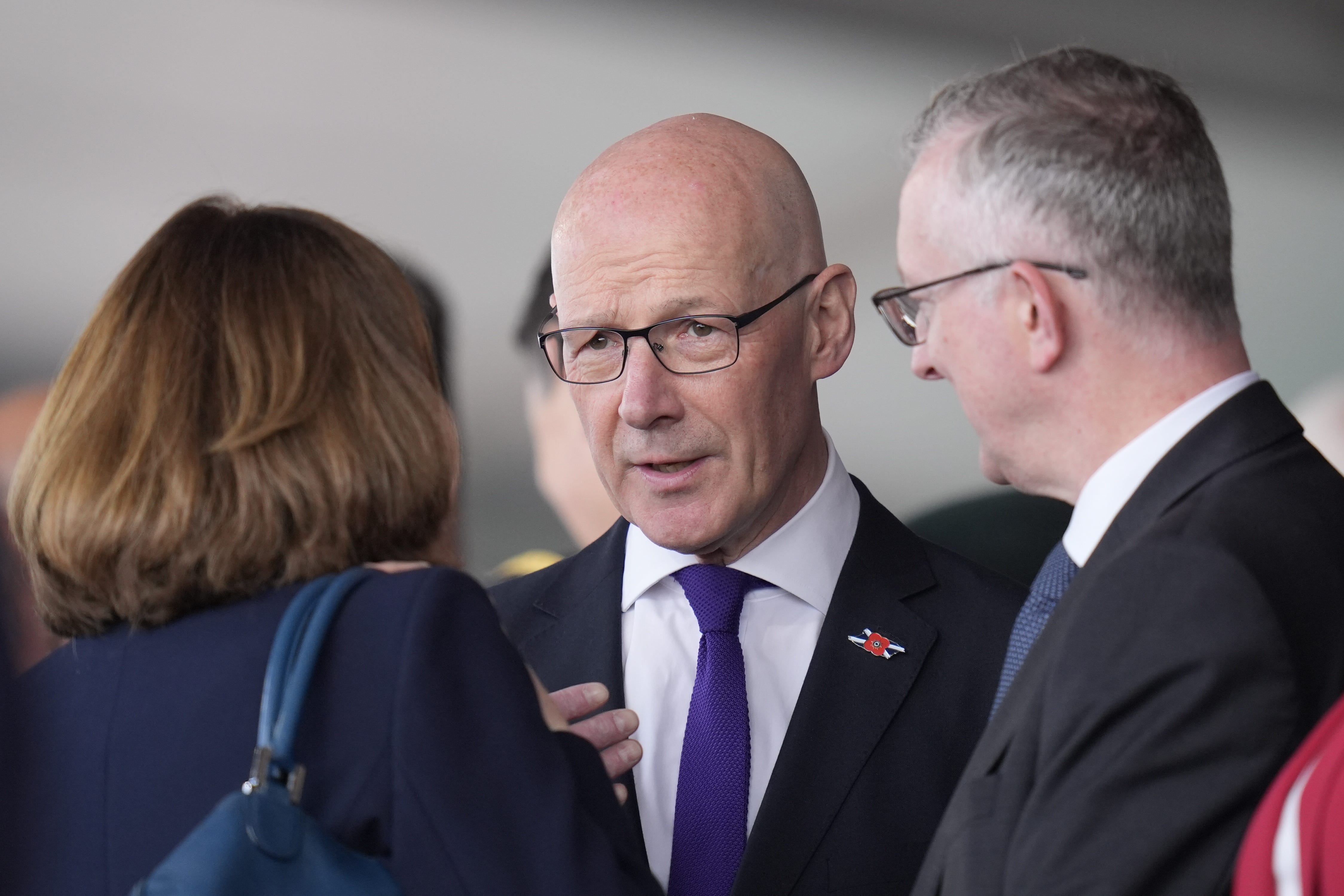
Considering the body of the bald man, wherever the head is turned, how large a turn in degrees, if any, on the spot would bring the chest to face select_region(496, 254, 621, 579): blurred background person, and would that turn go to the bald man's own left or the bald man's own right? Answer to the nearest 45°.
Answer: approximately 135° to the bald man's own right

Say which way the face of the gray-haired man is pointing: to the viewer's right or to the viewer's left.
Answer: to the viewer's left

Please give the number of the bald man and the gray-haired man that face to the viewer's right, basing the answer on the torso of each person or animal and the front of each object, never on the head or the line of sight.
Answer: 0

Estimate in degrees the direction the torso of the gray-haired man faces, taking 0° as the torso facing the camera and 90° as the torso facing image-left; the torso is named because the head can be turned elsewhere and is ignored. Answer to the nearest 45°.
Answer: approximately 90°

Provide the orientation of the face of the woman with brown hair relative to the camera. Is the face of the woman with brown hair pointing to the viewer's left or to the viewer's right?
to the viewer's right

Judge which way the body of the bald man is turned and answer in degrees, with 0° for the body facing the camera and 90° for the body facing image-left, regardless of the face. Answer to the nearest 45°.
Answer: approximately 45°

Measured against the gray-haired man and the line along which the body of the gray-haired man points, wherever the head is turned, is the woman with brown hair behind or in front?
in front

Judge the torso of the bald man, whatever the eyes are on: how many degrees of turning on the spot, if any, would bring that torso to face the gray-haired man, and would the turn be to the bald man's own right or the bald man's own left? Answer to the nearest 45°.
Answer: approximately 90° to the bald man's own left

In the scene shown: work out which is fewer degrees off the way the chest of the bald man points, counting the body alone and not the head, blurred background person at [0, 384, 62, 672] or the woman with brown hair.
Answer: the woman with brown hair

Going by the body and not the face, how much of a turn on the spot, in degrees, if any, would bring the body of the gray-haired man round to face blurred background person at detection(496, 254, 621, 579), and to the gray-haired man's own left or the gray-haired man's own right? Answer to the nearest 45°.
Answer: approximately 45° to the gray-haired man's own right

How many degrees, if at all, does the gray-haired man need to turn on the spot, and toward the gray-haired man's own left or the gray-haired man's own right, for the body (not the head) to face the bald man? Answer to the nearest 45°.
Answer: approximately 45° to the gray-haired man's own right

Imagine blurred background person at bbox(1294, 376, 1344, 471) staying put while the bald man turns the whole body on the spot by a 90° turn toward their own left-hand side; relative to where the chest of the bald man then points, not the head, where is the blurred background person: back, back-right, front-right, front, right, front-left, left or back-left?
left
